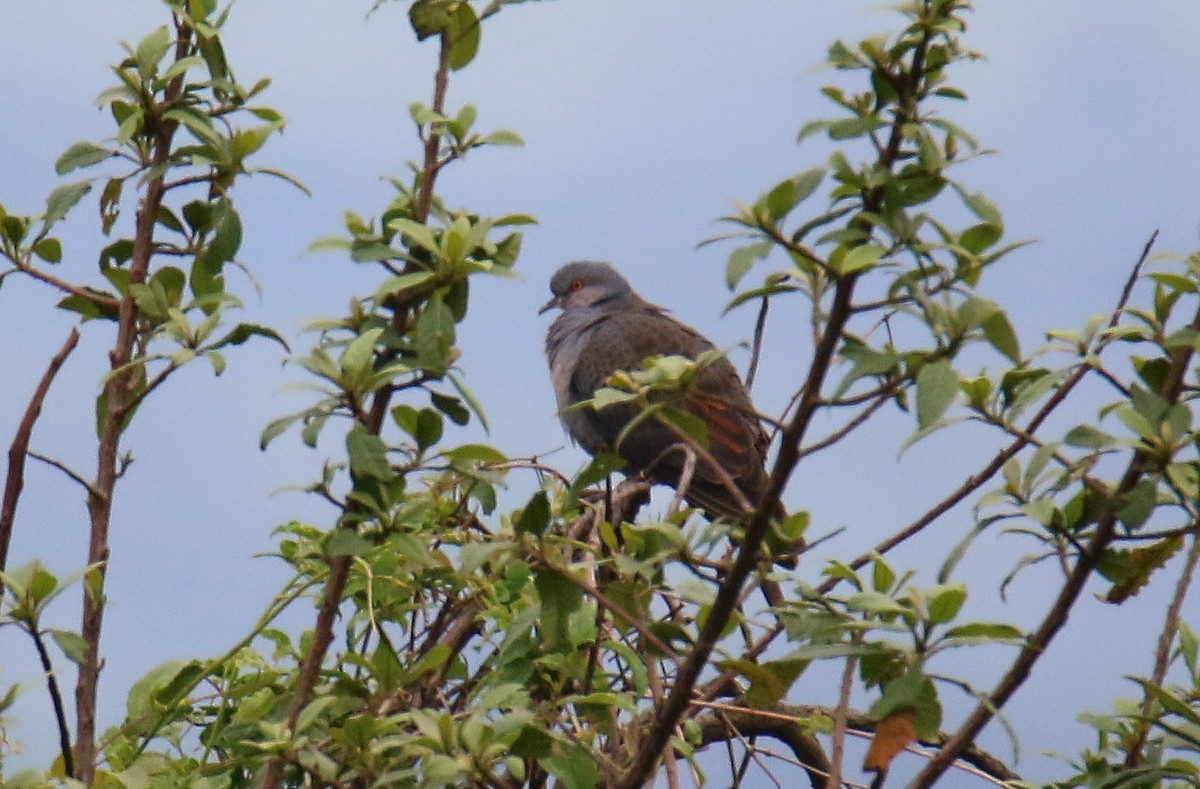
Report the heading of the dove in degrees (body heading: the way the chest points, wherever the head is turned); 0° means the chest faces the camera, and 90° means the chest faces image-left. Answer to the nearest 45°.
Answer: approximately 90°
